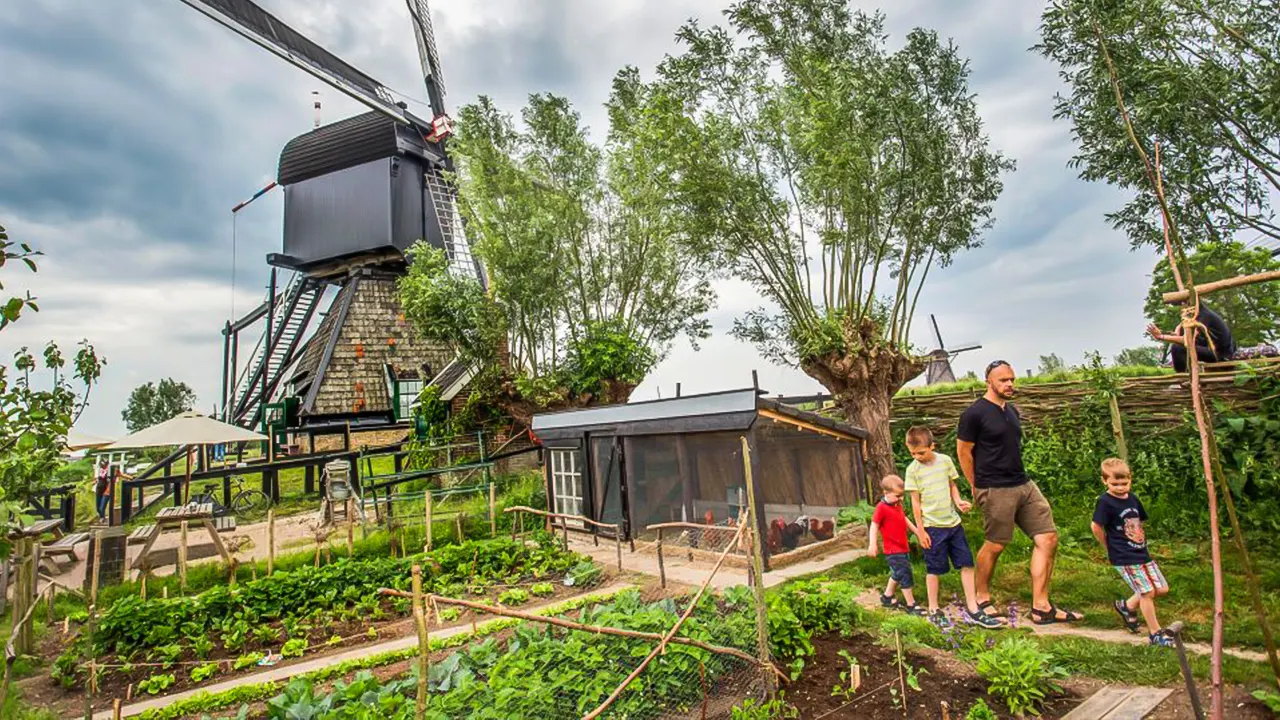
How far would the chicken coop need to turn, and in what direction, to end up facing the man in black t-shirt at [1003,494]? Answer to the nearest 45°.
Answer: approximately 90° to its left

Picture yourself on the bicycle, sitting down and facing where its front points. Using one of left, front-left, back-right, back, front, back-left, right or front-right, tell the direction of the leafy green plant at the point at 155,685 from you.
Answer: right

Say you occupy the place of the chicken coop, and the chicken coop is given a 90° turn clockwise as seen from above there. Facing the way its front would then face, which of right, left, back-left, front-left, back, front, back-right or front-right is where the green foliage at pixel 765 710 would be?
back-left

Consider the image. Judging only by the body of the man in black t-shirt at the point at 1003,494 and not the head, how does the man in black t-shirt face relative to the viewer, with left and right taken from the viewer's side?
facing the viewer and to the right of the viewer

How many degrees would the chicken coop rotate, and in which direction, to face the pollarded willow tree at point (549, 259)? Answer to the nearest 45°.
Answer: approximately 90° to its right

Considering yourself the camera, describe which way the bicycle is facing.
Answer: facing to the right of the viewer

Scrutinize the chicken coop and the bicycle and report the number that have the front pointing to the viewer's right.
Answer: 1

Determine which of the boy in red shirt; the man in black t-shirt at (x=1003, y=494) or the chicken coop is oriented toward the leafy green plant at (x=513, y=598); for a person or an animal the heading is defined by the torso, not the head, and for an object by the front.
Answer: the chicken coop

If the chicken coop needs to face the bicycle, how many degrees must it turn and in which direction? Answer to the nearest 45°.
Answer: approximately 45° to its right

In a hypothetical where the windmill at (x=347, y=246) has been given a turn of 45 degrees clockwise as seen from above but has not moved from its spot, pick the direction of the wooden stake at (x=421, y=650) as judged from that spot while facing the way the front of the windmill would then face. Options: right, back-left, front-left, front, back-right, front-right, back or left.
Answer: front

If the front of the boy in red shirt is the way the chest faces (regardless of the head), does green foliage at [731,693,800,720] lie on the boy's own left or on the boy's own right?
on the boy's own right

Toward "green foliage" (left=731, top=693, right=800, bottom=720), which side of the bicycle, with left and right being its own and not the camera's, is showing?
right

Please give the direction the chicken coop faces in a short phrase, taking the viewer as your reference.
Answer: facing the viewer and to the left of the viewer
